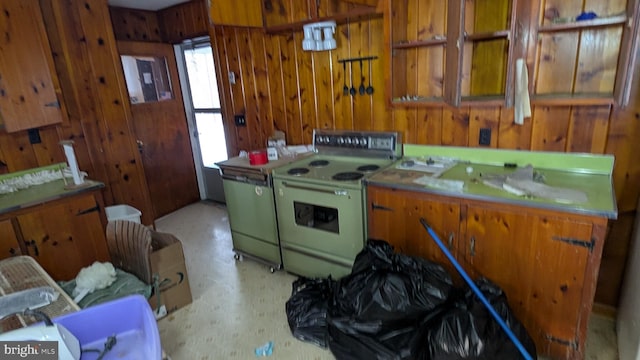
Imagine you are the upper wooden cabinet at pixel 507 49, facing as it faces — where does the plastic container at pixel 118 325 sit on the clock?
The plastic container is roughly at 1 o'clock from the upper wooden cabinet.

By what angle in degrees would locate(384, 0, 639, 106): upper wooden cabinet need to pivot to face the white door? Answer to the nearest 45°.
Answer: approximately 90° to its right

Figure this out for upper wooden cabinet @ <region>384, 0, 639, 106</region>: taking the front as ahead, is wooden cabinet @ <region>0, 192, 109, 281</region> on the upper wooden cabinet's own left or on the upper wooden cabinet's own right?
on the upper wooden cabinet's own right

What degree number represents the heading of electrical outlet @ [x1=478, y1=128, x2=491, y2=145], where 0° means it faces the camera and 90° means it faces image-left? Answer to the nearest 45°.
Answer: approximately 0°

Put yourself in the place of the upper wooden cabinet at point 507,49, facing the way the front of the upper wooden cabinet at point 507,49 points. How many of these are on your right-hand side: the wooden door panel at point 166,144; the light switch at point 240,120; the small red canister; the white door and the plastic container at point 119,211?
5

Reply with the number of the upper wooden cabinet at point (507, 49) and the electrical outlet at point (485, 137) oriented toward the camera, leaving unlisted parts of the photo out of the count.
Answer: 2

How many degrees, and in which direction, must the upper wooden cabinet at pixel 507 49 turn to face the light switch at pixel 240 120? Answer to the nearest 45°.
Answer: approximately 90° to its right

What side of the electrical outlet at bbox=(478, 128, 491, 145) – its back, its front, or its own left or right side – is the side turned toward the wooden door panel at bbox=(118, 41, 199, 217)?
right

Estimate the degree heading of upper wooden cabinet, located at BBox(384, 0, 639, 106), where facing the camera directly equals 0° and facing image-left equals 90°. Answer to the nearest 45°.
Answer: approximately 0°

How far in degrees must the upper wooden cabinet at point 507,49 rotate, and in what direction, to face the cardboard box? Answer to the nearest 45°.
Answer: approximately 45° to its right
